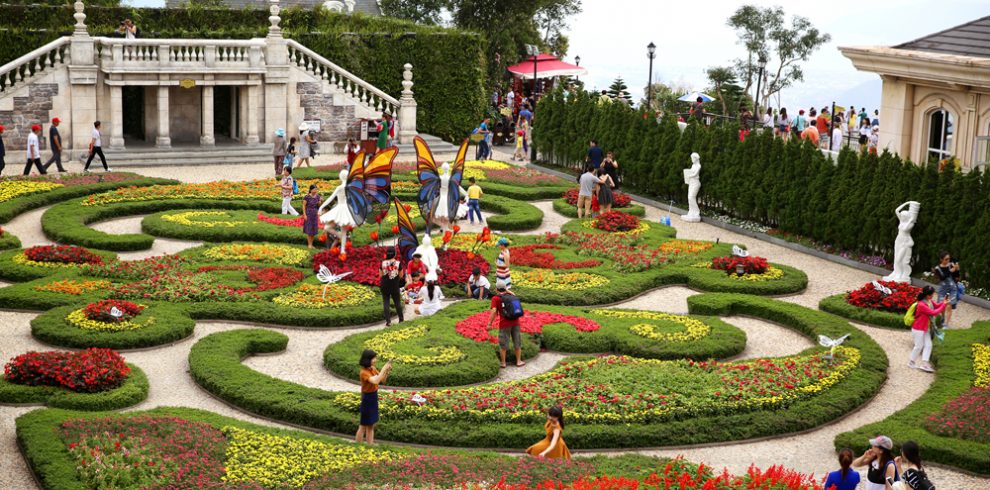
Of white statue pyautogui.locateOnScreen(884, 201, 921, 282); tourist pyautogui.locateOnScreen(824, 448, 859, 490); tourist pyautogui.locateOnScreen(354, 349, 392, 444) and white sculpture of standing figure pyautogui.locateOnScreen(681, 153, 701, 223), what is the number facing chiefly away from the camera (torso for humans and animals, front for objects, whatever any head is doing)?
1

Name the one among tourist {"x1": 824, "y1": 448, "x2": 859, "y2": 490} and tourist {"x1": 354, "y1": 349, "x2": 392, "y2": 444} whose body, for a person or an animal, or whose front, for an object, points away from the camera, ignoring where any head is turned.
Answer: tourist {"x1": 824, "y1": 448, "x2": 859, "y2": 490}

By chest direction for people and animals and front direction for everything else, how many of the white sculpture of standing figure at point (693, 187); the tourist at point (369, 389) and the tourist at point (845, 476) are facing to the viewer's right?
1

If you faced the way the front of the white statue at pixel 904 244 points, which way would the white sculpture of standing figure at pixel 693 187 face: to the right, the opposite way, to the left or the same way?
the same way

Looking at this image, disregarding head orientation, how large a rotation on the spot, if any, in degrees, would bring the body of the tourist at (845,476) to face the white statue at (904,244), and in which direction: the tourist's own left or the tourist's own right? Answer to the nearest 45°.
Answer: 0° — they already face it

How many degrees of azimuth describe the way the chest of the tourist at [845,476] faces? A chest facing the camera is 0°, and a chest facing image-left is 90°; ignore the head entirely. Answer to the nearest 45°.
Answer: approximately 180°

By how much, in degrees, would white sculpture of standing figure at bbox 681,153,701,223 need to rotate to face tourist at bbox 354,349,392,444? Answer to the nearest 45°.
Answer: approximately 45° to its left

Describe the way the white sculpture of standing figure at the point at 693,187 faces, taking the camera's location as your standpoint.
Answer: facing the viewer and to the left of the viewer

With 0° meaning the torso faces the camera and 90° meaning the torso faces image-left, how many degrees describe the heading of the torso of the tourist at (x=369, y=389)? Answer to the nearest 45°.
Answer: approximately 270°

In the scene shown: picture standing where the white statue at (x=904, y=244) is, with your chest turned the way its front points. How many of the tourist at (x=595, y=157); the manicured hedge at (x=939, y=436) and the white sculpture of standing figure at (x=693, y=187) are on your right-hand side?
2

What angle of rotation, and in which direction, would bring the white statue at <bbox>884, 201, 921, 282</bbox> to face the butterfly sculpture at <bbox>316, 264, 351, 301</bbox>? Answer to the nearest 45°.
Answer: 0° — it already faces it

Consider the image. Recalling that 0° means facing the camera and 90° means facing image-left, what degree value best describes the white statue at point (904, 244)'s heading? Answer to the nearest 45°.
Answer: approximately 45°

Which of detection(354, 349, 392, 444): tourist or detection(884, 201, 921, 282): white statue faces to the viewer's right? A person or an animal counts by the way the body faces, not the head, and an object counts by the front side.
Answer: the tourist
